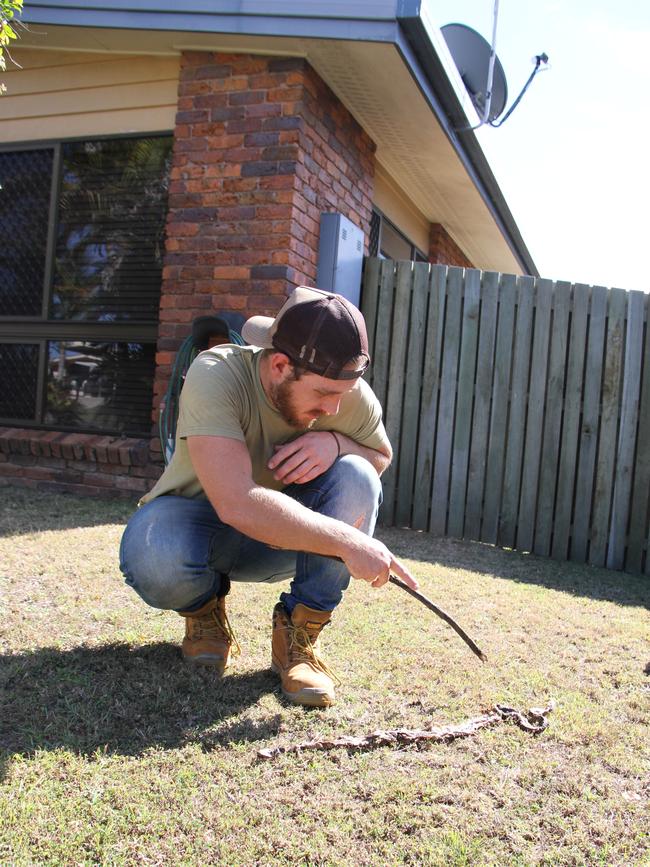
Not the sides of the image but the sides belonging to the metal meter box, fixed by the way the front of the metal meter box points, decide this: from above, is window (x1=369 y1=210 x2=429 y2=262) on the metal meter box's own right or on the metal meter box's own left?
on the metal meter box's own left

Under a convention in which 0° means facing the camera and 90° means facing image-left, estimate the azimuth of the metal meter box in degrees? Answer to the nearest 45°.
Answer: approximately 315°

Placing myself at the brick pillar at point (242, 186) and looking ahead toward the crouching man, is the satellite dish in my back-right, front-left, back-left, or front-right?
back-left

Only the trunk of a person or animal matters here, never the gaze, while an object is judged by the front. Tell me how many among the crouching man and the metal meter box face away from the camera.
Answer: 0

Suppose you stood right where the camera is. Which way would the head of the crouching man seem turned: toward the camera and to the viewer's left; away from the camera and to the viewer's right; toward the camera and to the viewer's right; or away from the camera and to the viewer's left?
toward the camera and to the viewer's right

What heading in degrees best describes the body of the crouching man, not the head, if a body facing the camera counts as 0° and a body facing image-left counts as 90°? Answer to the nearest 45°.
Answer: approximately 315°

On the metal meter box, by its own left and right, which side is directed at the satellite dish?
left
